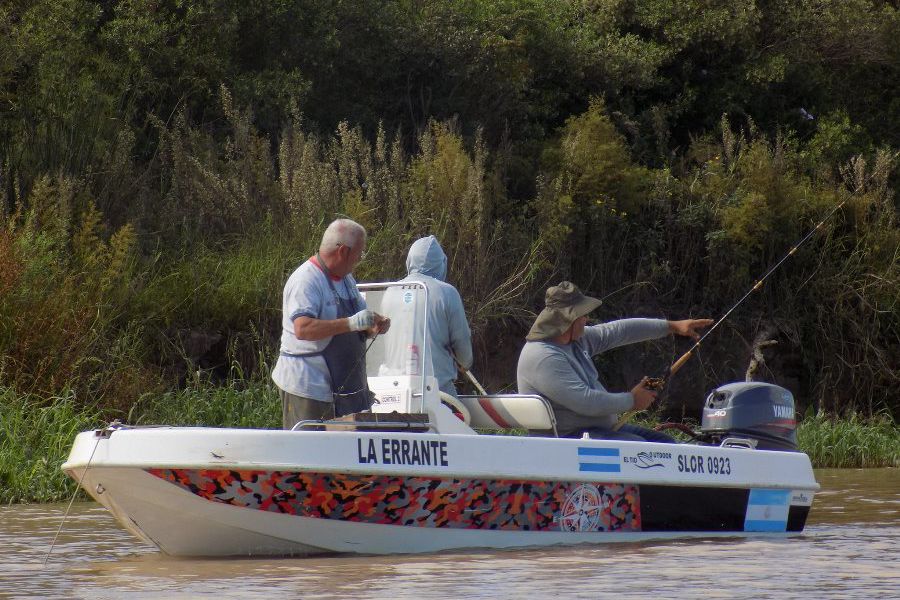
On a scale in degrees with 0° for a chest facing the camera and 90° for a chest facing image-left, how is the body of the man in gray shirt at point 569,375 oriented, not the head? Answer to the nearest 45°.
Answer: approximately 270°

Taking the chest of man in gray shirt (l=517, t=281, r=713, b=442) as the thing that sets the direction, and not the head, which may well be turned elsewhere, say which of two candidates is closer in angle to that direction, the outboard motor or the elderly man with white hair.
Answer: the outboard motor

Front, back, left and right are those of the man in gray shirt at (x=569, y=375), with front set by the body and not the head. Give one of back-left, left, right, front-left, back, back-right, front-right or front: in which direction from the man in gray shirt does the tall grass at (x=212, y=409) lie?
back-left

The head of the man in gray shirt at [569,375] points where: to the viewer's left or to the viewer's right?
to the viewer's right

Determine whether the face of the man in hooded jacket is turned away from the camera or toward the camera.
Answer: away from the camera

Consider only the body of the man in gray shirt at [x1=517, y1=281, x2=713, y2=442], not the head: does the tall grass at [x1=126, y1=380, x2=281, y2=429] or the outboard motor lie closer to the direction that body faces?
the outboard motor

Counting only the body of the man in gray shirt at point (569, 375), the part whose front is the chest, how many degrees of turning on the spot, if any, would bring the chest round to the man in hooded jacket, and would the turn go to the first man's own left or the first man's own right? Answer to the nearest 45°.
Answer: approximately 180°

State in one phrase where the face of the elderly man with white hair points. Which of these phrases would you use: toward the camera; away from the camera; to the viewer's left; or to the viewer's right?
to the viewer's right

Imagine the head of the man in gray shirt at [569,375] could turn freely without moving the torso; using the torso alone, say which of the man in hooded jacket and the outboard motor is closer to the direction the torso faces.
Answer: the outboard motor

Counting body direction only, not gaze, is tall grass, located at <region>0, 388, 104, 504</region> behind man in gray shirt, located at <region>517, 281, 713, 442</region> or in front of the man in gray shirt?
behind

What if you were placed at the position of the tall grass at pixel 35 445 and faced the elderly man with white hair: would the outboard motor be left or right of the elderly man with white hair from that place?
left
